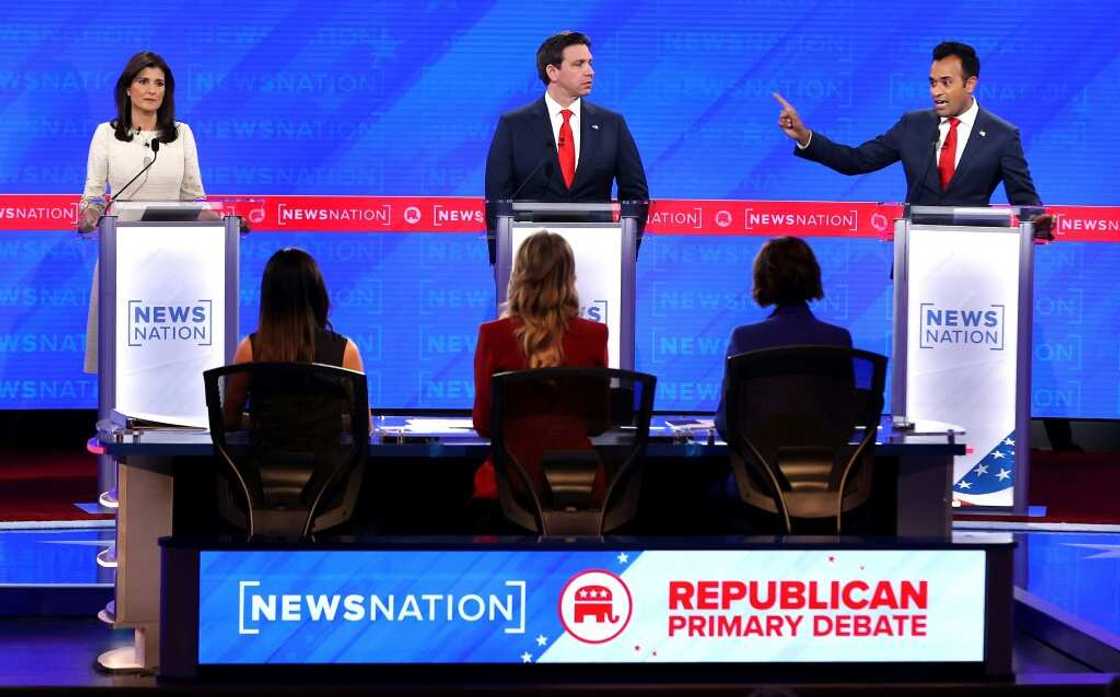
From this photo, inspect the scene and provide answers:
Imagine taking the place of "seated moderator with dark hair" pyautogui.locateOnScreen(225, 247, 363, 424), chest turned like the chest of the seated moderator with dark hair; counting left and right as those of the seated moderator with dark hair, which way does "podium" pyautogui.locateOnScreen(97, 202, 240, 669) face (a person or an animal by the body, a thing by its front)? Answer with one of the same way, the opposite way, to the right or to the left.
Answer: the opposite way

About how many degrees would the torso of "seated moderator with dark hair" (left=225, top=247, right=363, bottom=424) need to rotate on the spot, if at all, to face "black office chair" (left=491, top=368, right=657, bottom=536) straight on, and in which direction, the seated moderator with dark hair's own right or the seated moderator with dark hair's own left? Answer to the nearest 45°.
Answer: approximately 135° to the seated moderator with dark hair's own right

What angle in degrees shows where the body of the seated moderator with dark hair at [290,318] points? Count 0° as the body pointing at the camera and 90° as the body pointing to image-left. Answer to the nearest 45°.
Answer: approximately 180°

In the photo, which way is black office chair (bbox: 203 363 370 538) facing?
away from the camera

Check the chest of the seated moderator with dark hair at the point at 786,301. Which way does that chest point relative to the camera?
away from the camera

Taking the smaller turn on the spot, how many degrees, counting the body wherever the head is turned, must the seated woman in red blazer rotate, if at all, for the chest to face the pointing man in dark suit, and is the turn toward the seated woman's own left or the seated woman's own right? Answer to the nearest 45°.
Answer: approximately 45° to the seated woman's own right

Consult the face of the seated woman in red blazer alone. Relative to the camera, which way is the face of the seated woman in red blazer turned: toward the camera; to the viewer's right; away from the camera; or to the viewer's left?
away from the camera

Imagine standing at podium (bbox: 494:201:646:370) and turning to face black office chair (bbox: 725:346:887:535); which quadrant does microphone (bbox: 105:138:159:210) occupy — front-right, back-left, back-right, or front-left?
back-right

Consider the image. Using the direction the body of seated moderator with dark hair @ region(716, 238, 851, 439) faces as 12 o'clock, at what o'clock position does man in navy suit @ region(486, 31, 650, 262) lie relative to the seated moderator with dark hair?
The man in navy suit is roughly at 11 o'clock from the seated moderator with dark hair.

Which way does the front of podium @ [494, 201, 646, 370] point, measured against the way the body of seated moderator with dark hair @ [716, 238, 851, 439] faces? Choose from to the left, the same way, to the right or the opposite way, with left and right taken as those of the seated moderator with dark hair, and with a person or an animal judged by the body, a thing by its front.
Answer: the opposite way
